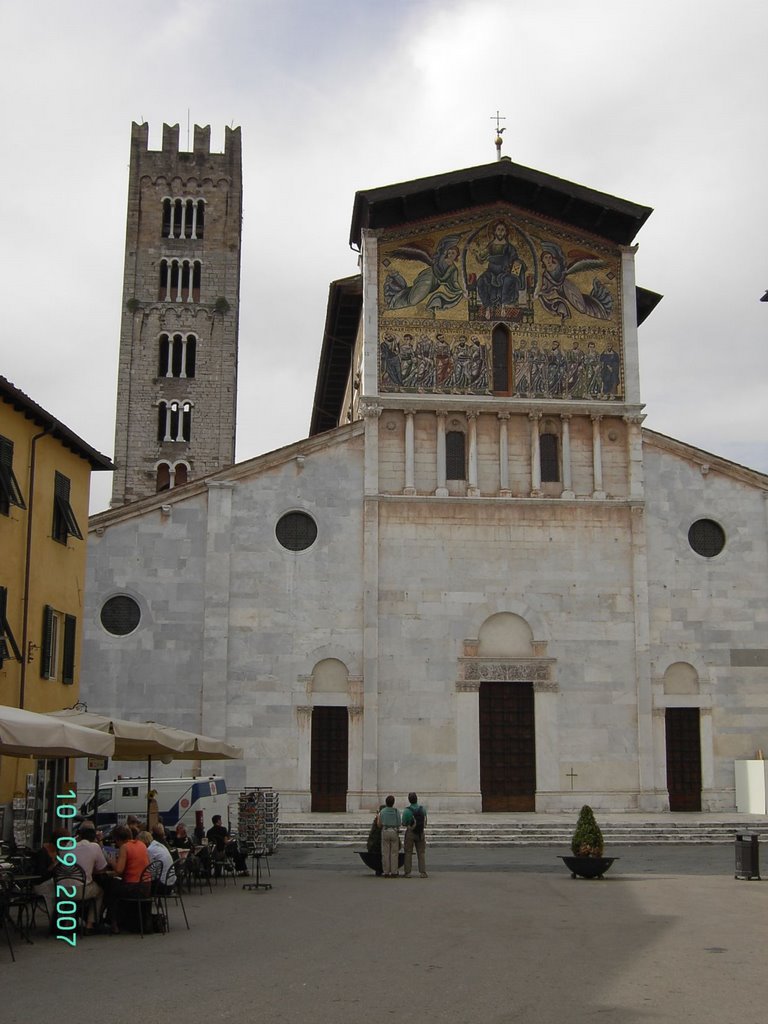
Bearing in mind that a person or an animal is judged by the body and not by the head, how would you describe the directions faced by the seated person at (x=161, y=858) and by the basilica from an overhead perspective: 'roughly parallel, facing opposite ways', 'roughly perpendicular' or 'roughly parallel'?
roughly perpendicular

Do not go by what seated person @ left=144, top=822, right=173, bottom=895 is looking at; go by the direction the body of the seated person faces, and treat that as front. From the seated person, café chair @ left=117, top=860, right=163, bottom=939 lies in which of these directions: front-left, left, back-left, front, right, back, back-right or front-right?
left

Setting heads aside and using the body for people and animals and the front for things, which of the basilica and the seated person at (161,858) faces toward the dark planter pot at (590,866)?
the basilica

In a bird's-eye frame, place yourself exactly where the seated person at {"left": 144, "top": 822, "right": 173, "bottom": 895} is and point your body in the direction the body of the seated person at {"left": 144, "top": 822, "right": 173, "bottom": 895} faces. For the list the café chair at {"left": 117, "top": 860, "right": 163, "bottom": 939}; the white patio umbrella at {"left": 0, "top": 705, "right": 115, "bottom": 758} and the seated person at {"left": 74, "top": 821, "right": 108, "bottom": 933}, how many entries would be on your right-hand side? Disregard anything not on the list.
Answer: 0

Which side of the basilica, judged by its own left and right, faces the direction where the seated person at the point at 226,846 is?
front

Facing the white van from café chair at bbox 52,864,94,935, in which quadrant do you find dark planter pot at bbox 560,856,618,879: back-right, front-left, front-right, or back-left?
front-right

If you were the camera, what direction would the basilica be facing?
facing the viewer

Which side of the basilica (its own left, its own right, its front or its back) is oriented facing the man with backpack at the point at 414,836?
front
